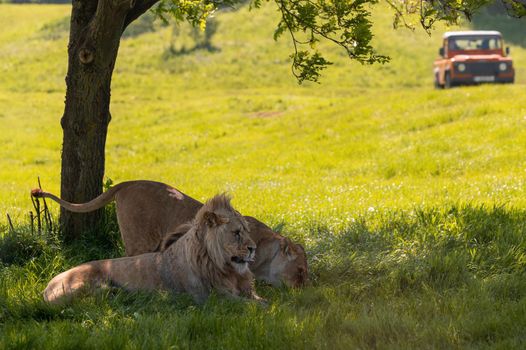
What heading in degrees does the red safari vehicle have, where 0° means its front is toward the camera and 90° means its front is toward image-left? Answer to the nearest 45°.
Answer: approximately 0°

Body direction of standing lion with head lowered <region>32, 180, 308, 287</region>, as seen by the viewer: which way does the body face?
to the viewer's right

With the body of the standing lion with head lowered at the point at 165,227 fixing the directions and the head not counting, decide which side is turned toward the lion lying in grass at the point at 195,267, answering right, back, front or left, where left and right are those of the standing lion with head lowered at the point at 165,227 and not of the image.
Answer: right

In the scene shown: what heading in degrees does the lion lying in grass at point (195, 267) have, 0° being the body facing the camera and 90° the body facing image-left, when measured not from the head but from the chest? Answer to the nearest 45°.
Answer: approximately 270°

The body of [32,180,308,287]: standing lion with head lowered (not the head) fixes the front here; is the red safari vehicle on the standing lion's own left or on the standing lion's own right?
on the standing lion's own left

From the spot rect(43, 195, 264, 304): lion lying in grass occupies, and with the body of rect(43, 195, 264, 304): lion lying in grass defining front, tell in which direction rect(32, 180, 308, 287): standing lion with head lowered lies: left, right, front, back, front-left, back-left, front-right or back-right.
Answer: left

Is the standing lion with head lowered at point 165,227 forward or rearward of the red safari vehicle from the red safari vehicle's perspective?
forward

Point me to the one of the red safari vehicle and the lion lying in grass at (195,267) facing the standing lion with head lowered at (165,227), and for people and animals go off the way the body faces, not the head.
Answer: the red safari vehicle

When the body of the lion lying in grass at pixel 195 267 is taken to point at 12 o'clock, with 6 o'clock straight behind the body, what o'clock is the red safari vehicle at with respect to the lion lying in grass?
The red safari vehicle is roughly at 10 o'clock from the lion lying in grass.

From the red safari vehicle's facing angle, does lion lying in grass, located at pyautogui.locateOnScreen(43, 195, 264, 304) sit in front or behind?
in front
